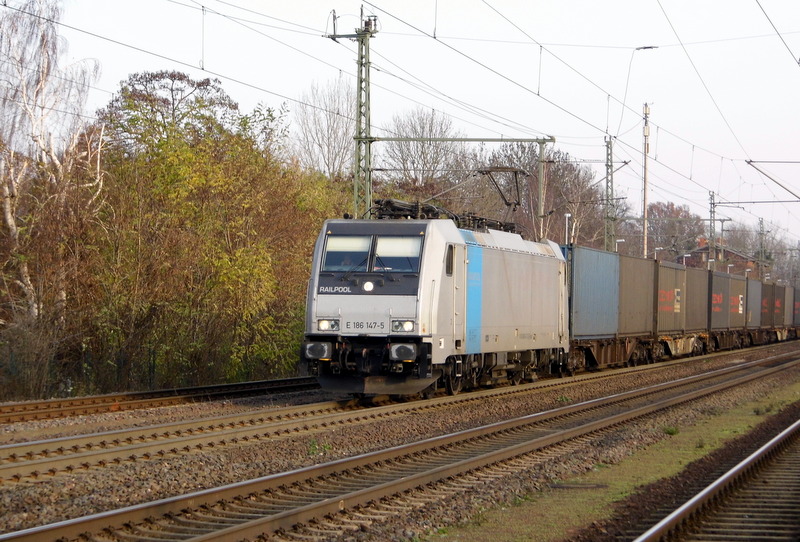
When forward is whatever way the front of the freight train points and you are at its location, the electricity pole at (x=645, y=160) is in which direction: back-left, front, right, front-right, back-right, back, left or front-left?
back-right

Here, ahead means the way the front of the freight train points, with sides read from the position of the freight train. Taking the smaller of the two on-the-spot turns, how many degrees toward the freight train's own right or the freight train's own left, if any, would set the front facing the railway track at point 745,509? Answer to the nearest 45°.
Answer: approximately 90° to the freight train's own left

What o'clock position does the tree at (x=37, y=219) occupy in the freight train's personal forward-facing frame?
The tree is roughly at 2 o'clock from the freight train.

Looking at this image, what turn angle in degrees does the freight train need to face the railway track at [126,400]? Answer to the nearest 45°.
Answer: approximately 45° to its right

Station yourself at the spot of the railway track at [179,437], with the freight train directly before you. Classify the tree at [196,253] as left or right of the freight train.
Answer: left

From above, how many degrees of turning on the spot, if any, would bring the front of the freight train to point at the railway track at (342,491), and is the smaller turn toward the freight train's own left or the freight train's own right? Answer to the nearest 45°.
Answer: approximately 45° to the freight train's own left

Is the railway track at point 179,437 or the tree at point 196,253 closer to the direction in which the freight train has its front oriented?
the railway track

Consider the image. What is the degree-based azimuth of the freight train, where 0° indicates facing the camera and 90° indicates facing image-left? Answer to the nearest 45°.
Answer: approximately 45°
